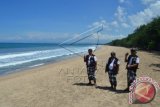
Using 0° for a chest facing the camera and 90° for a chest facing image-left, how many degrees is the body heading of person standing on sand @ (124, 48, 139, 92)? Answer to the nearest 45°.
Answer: approximately 45°
